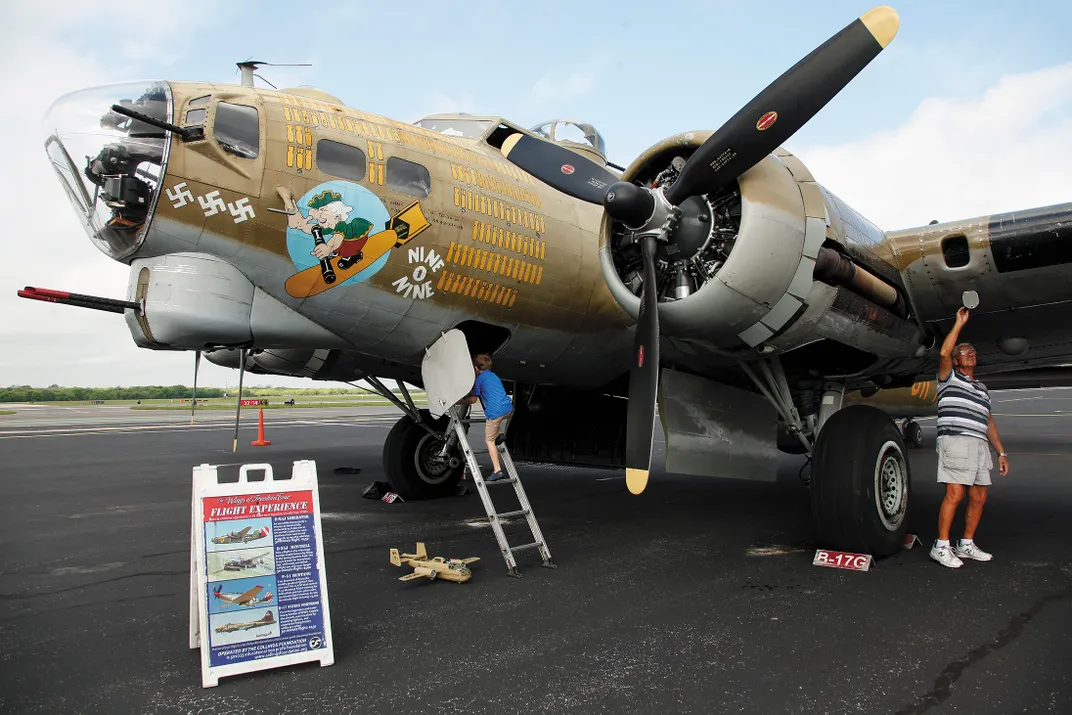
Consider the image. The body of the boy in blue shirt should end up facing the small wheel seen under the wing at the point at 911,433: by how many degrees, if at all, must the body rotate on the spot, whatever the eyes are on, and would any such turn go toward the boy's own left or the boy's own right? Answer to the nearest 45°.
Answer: approximately 90° to the boy's own right

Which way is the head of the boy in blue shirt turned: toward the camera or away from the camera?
away from the camera

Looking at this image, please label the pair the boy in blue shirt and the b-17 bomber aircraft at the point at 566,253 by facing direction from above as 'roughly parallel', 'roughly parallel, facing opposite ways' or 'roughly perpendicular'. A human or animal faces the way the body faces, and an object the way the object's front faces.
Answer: roughly perpendicular

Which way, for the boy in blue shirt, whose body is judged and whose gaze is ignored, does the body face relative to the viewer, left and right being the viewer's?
facing away from the viewer and to the left of the viewer

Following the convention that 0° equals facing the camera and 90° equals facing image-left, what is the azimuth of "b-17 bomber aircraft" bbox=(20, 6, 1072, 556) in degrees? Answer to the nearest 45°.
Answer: approximately 45°
